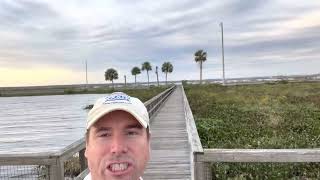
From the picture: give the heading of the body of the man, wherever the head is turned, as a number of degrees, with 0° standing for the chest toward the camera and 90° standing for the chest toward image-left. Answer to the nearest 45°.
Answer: approximately 0°

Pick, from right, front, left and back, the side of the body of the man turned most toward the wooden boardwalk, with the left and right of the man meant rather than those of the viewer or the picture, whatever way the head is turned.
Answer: back
